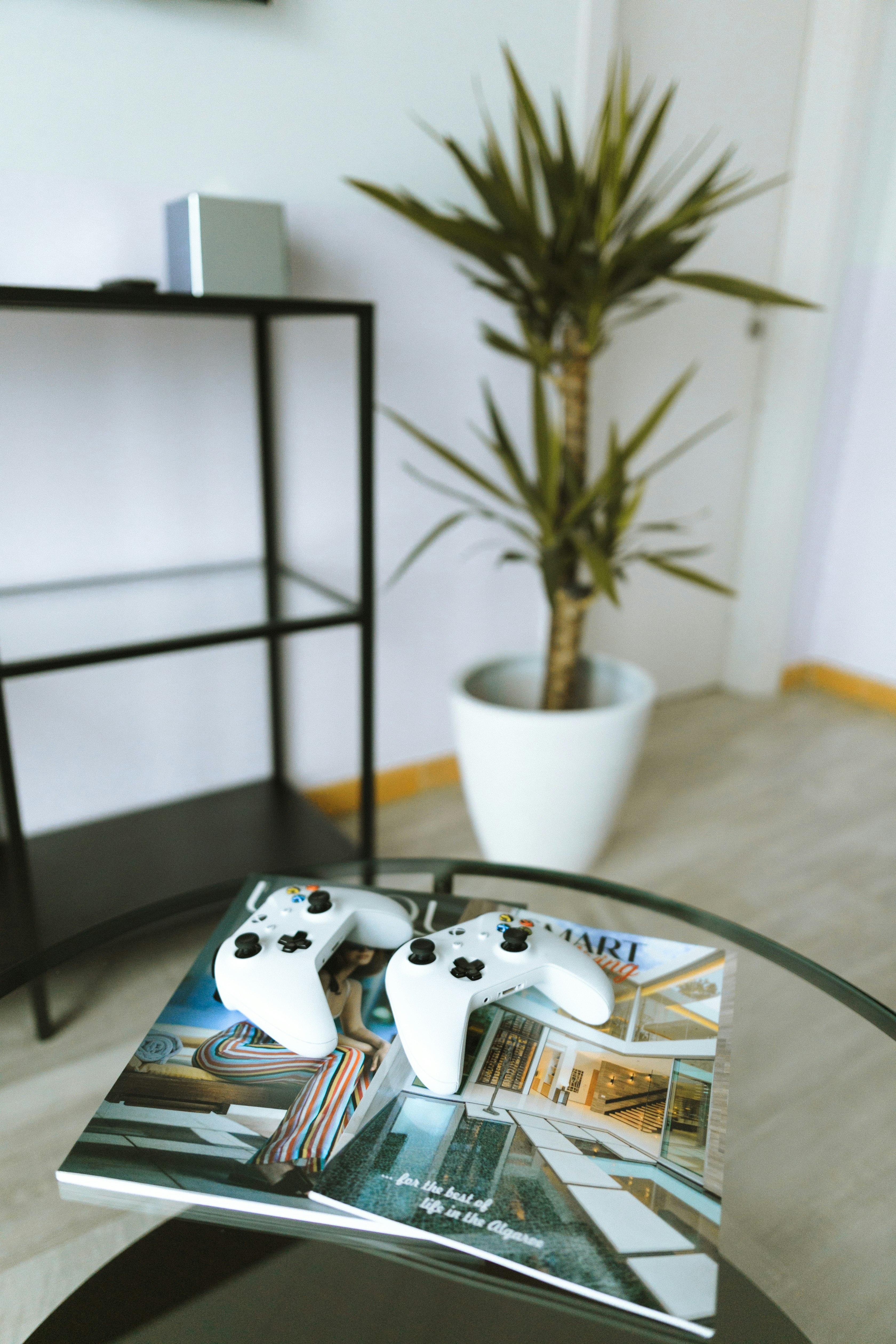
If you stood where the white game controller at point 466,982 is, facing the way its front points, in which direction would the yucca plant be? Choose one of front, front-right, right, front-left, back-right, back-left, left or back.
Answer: front-right

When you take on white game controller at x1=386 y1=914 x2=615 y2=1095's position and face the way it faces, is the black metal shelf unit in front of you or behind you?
in front
